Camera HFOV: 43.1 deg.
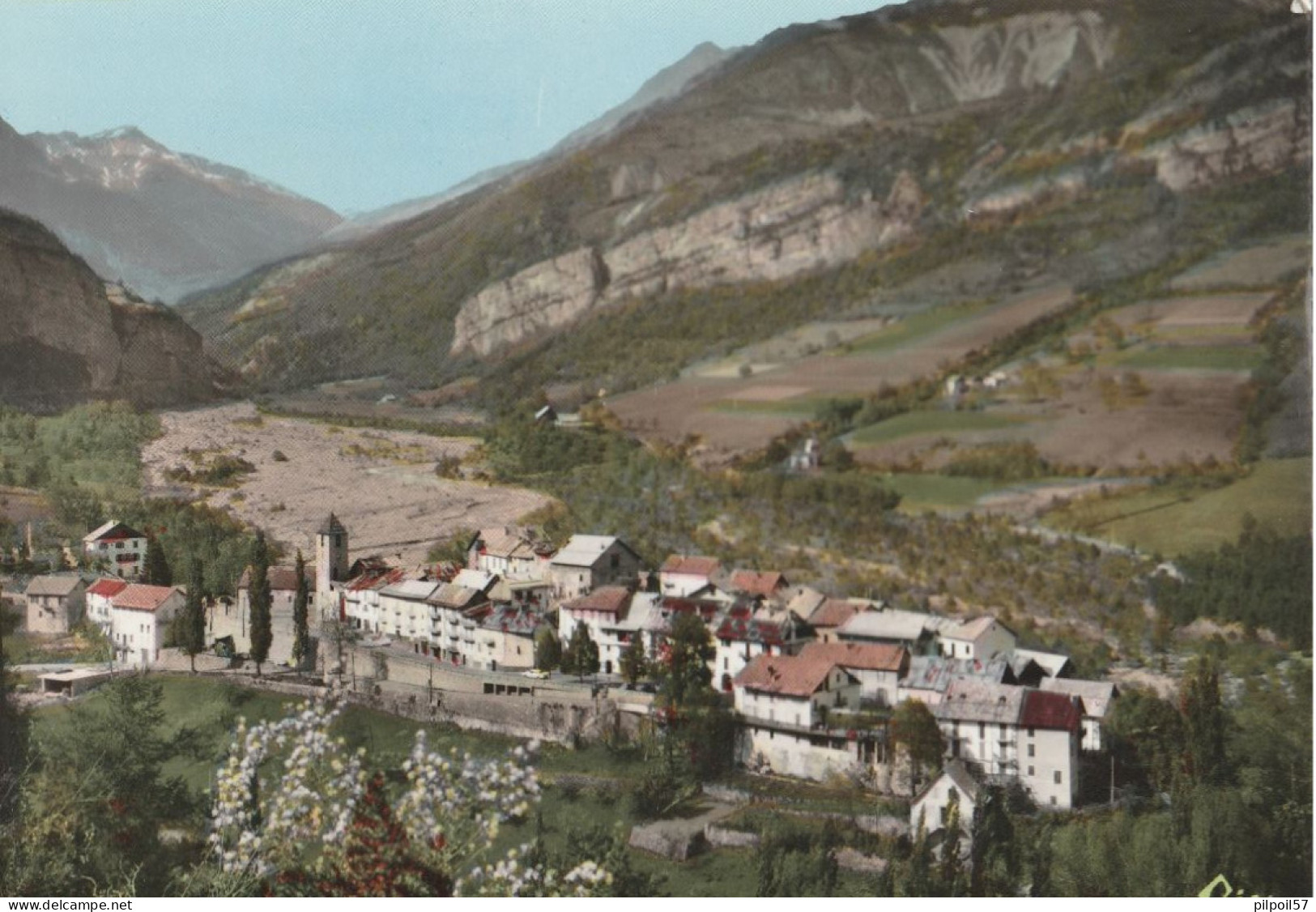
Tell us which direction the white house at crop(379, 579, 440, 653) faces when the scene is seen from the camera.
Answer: facing the viewer and to the left of the viewer

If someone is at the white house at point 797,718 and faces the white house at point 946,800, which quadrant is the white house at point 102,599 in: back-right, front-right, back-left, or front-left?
back-right

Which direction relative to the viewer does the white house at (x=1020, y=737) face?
toward the camera

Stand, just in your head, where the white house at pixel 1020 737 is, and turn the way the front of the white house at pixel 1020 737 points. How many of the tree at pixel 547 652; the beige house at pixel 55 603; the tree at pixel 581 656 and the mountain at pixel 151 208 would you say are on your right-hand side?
4

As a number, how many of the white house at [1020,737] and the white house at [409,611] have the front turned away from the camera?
0

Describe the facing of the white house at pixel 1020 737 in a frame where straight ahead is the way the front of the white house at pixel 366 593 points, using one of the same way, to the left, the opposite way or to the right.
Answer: the same way

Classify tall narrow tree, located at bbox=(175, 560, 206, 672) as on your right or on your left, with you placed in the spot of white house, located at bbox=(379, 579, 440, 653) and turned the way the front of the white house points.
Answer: on your right

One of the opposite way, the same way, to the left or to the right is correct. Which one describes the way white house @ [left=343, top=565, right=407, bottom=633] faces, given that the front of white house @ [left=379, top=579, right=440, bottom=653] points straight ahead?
the same way

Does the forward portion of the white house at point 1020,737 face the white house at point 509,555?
no

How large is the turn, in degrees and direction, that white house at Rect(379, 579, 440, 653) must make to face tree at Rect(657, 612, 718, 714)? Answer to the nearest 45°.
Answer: approximately 135° to its left

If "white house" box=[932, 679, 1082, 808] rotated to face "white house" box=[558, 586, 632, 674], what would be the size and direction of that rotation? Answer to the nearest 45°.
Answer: approximately 90° to its right

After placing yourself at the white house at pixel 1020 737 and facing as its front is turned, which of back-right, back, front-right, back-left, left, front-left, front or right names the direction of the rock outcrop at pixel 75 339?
right

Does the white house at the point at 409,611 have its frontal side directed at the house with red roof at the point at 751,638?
no

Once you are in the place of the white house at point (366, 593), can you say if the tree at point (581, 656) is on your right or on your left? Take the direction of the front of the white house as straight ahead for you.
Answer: on your left

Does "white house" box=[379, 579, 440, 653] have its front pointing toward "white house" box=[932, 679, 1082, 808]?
no

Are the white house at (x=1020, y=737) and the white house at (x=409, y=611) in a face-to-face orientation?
no

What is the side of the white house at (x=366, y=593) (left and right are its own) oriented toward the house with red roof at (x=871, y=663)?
left

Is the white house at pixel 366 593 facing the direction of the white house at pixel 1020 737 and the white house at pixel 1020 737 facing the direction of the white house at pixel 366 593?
no

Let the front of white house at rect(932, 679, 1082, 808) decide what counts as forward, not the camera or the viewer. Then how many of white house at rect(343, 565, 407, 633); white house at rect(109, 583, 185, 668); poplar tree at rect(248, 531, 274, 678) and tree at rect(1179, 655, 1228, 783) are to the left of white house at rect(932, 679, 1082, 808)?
1
